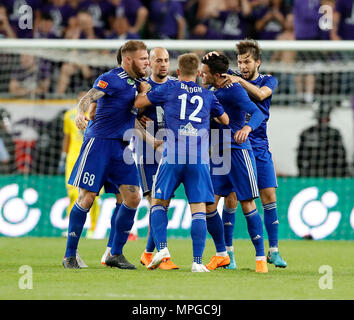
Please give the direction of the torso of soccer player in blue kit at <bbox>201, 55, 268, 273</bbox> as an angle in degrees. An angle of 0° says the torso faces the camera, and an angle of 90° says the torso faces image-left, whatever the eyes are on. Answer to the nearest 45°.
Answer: approximately 45°

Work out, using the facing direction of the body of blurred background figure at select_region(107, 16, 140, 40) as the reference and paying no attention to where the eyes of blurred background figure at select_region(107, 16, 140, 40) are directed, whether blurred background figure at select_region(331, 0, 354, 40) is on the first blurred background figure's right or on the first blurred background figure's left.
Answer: on the first blurred background figure's left

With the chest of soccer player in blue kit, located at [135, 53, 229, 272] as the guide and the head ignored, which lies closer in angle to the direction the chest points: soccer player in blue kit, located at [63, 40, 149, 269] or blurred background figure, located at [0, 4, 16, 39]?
the blurred background figure

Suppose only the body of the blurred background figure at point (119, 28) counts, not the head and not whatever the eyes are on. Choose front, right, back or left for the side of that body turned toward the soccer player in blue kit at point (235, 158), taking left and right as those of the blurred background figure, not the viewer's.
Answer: front

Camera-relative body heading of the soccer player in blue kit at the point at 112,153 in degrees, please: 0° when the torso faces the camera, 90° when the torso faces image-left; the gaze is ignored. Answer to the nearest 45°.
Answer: approximately 315°

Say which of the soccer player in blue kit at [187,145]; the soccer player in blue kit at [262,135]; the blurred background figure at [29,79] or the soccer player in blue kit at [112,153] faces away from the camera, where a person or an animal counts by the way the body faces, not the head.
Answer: the soccer player in blue kit at [187,145]

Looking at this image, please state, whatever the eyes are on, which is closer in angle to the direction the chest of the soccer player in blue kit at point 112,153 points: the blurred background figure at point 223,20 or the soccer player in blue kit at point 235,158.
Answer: the soccer player in blue kit

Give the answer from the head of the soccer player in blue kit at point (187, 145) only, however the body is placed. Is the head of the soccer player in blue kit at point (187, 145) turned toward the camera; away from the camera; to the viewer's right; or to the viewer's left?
away from the camera

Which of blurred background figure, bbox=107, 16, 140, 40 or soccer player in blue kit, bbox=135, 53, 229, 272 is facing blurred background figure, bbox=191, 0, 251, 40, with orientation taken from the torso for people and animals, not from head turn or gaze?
the soccer player in blue kit

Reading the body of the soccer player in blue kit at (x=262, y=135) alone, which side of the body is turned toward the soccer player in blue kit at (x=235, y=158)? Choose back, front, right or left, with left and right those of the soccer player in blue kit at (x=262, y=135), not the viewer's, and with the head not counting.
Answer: front

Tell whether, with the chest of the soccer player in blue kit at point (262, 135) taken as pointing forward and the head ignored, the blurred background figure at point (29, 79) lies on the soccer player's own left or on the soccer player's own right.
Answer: on the soccer player's own right
